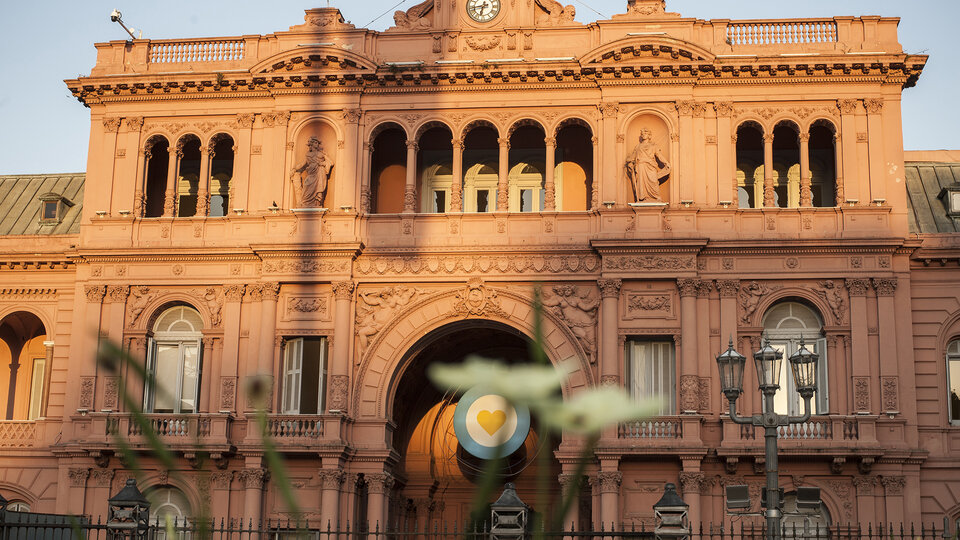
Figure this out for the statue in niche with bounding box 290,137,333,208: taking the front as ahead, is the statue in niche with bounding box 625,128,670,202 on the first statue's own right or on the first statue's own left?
on the first statue's own left

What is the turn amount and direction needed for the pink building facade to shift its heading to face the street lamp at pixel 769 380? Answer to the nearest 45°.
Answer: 0° — it already faces it

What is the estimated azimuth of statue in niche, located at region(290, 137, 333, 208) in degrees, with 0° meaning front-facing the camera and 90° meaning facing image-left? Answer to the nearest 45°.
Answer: approximately 0°

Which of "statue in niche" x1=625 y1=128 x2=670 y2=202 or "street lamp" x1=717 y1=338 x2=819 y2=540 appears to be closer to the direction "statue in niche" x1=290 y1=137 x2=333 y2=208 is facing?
the street lamp

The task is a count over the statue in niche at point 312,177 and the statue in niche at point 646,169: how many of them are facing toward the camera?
2

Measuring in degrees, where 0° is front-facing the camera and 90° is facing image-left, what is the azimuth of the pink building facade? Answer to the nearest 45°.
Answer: approximately 0°

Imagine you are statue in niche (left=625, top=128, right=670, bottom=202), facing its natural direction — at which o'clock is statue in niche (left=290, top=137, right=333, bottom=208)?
statue in niche (left=290, top=137, right=333, bottom=208) is roughly at 3 o'clock from statue in niche (left=625, top=128, right=670, bottom=202).
